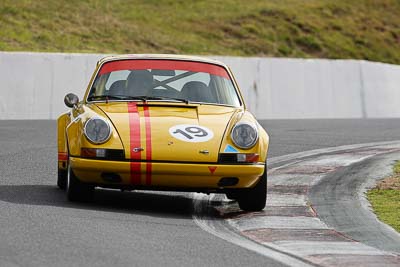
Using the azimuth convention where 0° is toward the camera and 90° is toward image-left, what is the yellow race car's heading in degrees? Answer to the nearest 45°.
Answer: approximately 0°

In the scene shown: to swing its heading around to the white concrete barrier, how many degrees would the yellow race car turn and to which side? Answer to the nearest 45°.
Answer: approximately 180°
